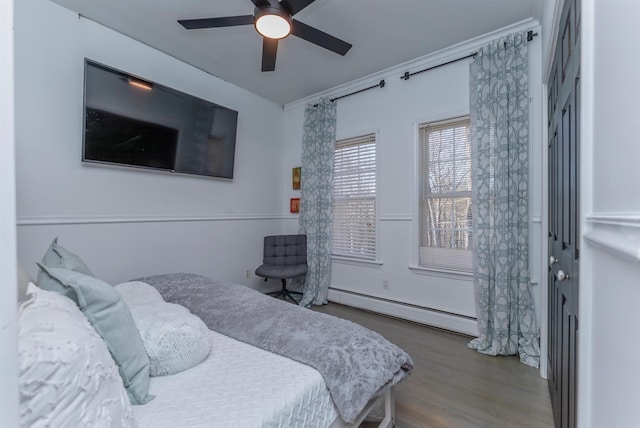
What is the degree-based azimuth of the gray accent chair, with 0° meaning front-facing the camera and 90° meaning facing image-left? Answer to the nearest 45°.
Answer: approximately 0°

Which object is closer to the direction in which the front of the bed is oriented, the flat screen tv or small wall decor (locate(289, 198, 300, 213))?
the small wall decor

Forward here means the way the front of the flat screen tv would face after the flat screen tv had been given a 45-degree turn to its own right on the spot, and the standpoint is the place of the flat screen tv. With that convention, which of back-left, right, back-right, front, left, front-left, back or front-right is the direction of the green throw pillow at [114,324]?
front

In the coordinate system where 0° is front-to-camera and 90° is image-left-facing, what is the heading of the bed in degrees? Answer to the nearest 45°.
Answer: approximately 225°

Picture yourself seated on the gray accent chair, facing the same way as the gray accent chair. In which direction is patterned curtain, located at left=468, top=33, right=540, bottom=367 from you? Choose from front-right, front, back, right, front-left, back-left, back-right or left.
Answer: front-left

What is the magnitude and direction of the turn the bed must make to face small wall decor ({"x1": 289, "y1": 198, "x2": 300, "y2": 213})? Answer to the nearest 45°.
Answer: approximately 45° to its left

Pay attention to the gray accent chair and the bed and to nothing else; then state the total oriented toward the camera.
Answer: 1

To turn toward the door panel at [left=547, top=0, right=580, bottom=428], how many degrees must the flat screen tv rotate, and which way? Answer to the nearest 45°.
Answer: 0° — it already faces it

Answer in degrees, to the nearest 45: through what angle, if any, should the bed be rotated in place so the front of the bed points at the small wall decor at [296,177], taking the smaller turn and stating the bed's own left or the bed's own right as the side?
approximately 45° to the bed's own left

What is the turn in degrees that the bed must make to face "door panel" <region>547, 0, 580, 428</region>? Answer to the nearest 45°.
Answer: approximately 45° to its right
